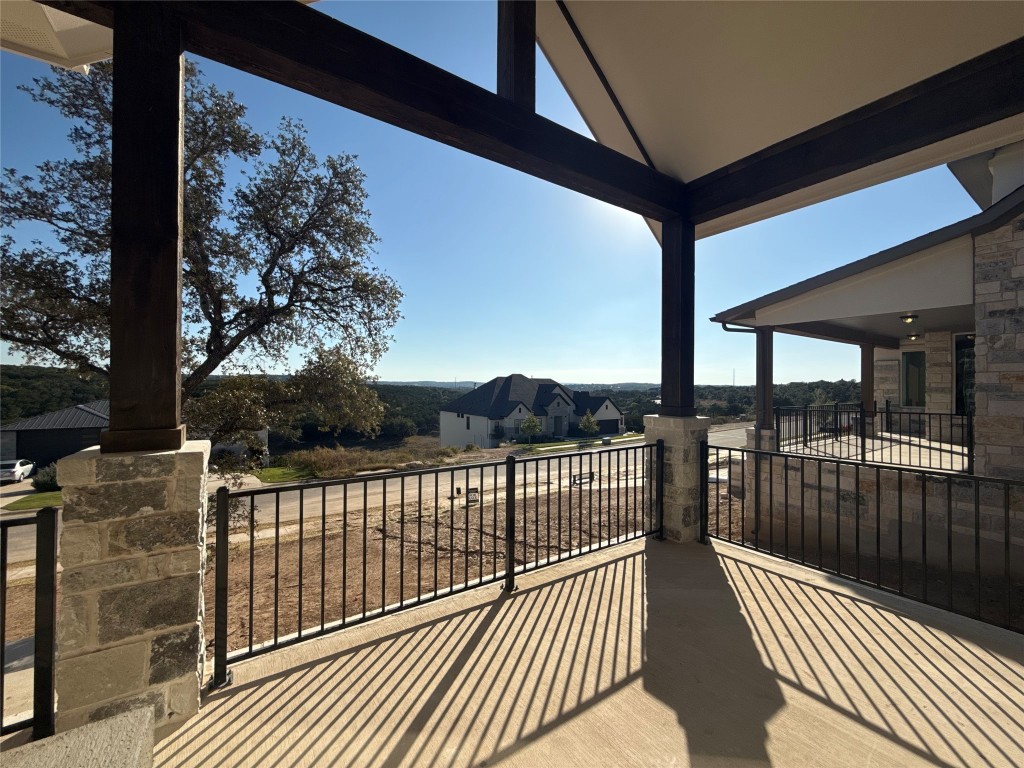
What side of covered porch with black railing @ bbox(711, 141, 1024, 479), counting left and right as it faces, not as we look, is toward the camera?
left

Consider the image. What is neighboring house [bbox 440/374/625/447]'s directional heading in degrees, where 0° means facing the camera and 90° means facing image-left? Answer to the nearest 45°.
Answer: approximately 315°

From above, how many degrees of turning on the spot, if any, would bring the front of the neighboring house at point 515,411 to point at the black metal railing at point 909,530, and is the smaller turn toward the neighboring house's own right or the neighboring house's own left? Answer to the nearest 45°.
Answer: approximately 45° to the neighboring house's own right

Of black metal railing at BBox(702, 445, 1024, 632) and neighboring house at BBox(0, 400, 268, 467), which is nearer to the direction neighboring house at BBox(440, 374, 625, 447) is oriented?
the black metal railing

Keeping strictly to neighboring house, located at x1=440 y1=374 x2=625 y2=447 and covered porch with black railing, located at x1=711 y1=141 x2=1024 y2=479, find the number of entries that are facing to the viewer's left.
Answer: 1

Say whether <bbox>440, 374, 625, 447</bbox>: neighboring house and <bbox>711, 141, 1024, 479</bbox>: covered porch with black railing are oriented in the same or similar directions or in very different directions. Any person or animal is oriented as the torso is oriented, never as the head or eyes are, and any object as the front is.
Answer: very different directions

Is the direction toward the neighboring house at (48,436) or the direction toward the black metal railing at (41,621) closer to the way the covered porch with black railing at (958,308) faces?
the neighboring house

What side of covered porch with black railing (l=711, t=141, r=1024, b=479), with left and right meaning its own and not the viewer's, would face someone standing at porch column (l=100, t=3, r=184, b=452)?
left

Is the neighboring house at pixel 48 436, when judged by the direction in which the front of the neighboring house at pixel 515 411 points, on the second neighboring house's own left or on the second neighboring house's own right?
on the second neighboring house's own right

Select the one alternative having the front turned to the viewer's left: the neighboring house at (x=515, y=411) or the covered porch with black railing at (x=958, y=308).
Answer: the covered porch with black railing at (x=958, y=308)

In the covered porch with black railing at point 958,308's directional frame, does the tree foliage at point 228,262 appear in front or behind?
in front

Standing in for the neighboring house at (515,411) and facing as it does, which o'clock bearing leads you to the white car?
The white car is roughly at 3 o'clock from the neighboring house.
